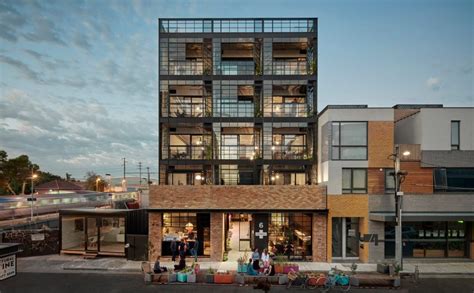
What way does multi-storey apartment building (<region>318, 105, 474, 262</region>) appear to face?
toward the camera

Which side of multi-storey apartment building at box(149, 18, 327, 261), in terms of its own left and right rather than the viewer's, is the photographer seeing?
front

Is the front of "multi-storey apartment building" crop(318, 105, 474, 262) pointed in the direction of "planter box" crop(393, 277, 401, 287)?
yes

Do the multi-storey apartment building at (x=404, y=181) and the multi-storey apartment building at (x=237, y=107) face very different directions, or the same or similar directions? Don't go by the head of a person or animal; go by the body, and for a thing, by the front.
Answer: same or similar directions

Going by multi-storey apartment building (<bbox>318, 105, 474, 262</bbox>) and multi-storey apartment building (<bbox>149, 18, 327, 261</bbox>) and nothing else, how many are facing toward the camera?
2

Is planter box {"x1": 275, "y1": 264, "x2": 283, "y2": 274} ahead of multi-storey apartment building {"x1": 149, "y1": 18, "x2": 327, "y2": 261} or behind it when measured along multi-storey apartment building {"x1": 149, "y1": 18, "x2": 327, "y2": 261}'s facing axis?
ahead

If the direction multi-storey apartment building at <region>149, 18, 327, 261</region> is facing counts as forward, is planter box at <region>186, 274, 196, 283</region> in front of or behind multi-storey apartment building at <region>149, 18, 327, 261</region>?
in front

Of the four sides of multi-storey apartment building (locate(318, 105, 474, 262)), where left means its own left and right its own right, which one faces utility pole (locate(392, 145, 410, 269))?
front

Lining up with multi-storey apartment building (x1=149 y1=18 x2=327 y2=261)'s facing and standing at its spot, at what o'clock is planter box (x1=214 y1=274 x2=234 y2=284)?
The planter box is roughly at 12 o'clock from the multi-storey apartment building.

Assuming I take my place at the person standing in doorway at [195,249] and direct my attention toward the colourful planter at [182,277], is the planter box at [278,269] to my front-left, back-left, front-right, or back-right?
front-left

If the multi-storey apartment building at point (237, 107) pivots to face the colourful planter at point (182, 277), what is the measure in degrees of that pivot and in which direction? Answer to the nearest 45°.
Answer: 0° — it already faces it
